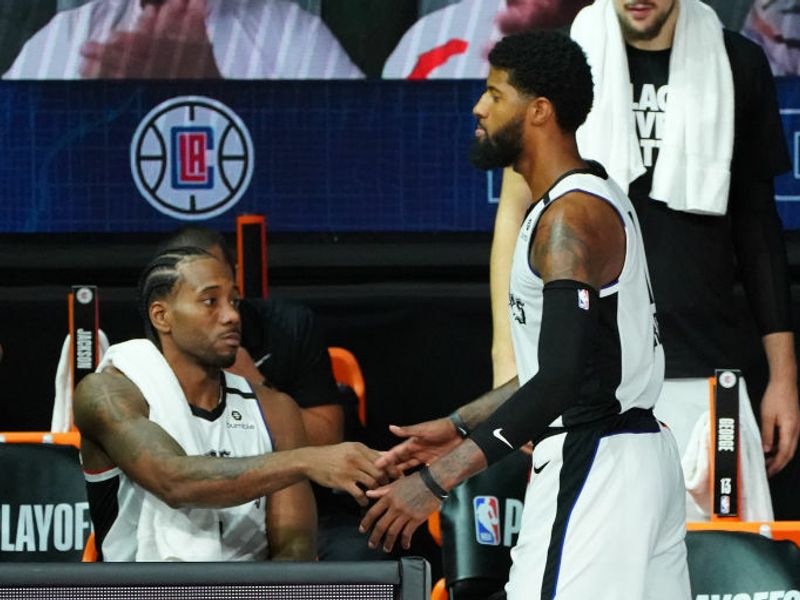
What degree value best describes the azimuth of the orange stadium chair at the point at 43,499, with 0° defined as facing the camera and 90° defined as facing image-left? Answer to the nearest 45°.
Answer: approximately 0°

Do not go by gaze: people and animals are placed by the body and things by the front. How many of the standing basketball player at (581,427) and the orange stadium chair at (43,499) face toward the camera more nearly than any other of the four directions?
1

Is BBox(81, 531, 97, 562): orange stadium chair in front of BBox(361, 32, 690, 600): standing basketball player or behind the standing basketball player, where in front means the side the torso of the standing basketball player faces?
in front

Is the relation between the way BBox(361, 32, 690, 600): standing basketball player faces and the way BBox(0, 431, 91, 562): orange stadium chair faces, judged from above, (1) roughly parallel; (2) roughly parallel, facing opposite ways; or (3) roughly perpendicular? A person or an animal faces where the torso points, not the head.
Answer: roughly perpendicular

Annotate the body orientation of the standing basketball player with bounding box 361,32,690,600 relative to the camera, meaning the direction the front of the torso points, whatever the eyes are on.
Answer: to the viewer's left

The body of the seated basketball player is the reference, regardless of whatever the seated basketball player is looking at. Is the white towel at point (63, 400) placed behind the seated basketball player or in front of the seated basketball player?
behind

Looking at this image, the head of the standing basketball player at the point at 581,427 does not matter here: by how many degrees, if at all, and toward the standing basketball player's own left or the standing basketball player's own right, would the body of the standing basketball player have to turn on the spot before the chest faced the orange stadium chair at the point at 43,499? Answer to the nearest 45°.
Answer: approximately 45° to the standing basketball player's own right

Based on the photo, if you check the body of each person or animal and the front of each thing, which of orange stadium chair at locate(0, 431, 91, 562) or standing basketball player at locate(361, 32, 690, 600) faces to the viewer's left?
the standing basketball player

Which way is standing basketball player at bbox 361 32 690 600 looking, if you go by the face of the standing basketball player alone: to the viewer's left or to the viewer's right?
to the viewer's left

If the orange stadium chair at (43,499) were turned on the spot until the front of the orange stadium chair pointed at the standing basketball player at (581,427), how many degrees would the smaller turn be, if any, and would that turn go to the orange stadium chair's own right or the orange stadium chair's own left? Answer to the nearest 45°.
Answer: approximately 45° to the orange stadium chair's own left

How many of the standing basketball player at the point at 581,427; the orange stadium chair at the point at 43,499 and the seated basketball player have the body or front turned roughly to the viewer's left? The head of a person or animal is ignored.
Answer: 1

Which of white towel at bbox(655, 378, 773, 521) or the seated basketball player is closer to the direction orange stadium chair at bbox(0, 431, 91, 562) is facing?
the seated basketball player

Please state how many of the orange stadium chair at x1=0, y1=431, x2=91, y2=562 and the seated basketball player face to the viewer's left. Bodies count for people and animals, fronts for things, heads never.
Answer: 0

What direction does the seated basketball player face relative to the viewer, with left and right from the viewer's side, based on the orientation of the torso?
facing the viewer and to the right of the viewer
